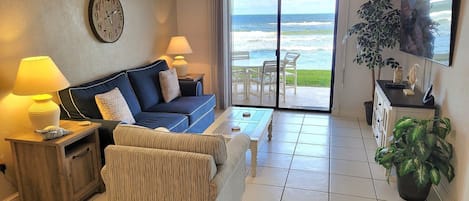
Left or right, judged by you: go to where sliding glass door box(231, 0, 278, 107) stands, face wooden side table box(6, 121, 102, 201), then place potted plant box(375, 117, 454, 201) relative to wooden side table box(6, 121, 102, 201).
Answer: left

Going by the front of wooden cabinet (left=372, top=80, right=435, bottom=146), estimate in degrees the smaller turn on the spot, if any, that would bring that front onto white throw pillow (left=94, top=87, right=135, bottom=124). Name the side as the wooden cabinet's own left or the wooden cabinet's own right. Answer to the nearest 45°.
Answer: approximately 45° to the wooden cabinet's own left

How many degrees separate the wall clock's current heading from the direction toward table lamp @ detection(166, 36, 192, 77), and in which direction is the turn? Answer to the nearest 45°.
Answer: approximately 90° to its left

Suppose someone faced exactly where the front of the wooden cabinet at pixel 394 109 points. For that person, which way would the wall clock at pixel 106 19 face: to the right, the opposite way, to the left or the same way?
the opposite way

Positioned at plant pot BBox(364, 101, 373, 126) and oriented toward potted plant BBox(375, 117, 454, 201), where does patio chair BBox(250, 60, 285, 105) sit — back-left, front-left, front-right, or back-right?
back-right

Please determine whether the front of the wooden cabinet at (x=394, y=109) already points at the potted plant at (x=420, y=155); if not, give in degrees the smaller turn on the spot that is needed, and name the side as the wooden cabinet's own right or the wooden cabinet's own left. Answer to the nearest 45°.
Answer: approximately 90° to the wooden cabinet's own left

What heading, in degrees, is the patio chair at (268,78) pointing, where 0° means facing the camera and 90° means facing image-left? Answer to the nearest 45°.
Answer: approximately 135°

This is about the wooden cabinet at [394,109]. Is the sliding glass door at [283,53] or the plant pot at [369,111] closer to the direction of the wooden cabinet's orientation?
the sliding glass door

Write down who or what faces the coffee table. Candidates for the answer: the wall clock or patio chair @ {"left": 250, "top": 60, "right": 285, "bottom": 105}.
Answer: the wall clock

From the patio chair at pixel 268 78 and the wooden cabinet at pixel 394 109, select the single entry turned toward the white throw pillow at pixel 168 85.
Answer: the wooden cabinet
